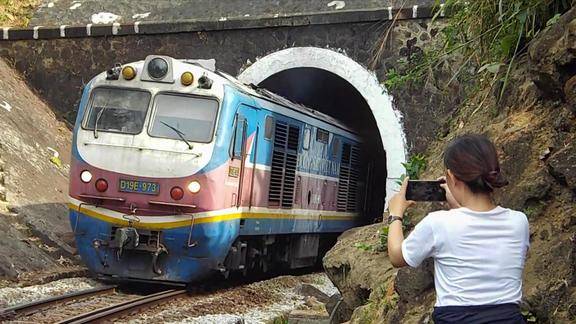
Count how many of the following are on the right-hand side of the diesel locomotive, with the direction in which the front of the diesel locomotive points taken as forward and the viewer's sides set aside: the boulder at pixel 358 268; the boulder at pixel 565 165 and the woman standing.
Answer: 0

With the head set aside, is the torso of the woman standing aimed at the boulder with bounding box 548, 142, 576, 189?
no

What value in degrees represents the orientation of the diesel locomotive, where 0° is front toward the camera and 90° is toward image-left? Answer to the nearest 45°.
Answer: approximately 45°

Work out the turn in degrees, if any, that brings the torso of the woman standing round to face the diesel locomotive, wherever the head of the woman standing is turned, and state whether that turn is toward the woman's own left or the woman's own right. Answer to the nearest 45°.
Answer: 0° — they already face it

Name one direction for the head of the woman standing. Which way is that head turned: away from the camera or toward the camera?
away from the camera

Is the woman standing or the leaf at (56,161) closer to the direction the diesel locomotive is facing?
the woman standing

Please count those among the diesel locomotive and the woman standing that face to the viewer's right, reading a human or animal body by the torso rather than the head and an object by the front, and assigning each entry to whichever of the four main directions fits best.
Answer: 0

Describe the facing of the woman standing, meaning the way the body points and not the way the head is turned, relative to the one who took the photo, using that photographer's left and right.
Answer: facing away from the viewer and to the left of the viewer

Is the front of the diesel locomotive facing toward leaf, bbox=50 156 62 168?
no
